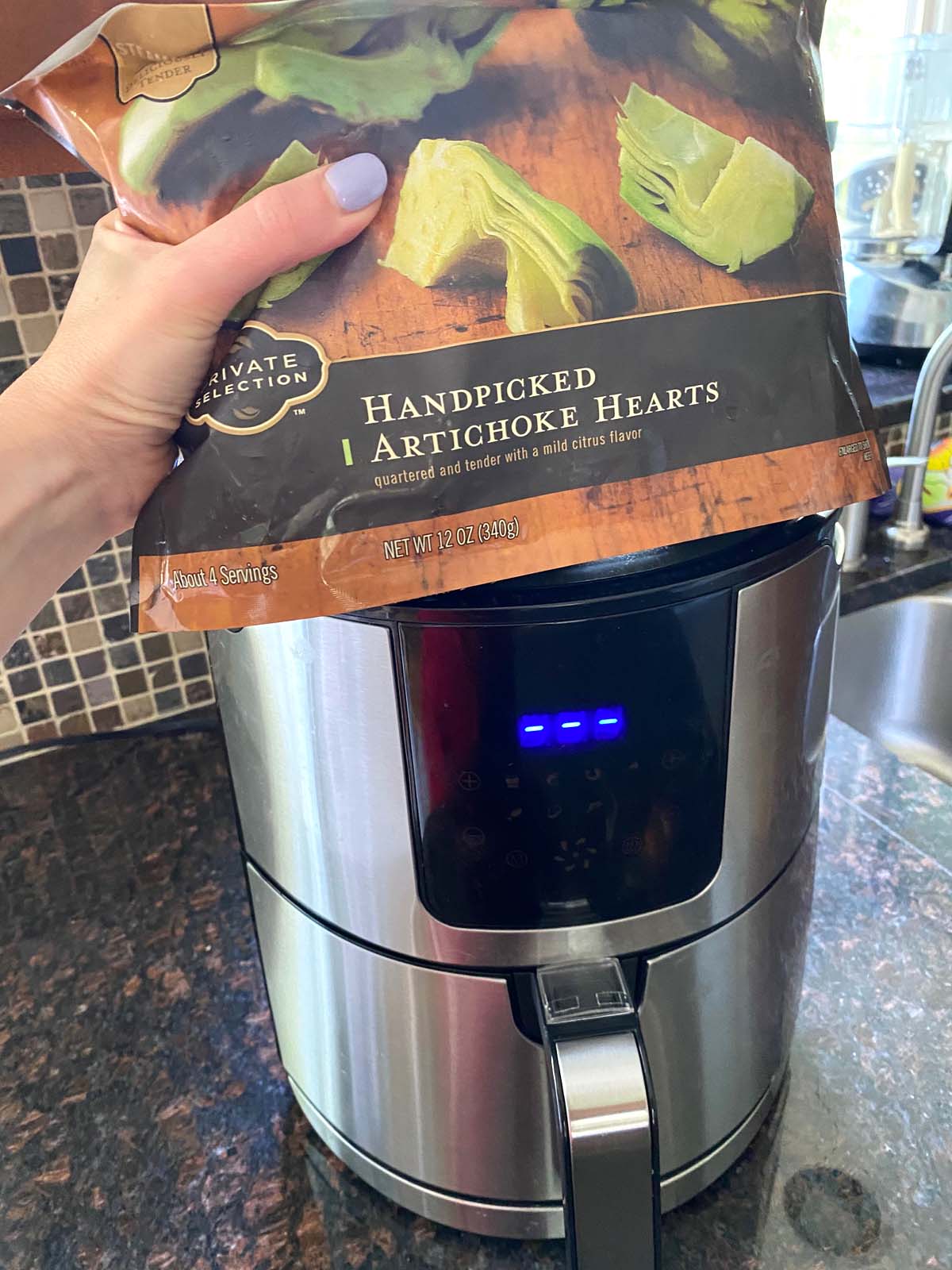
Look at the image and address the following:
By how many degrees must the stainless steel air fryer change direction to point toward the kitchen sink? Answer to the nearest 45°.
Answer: approximately 135° to its left

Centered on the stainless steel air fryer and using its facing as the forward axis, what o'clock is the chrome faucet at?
The chrome faucet is roughly at 7 o'clock from the stainless steel air fryer.

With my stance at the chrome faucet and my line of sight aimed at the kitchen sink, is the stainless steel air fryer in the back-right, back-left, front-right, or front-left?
front-right

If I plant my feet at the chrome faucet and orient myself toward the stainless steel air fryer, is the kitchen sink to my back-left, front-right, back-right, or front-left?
front-left

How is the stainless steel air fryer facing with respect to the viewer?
toward the camera
